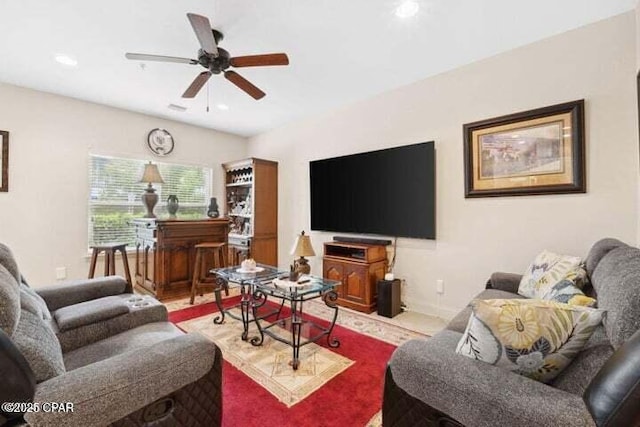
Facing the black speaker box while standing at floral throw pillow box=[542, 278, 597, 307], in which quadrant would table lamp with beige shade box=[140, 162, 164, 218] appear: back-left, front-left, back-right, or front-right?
front-left

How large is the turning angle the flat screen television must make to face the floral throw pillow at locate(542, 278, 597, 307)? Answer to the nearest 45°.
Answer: approximately 90° to its left

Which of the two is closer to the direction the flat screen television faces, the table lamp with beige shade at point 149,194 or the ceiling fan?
the ceiling fan

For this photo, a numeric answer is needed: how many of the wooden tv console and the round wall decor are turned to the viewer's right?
0

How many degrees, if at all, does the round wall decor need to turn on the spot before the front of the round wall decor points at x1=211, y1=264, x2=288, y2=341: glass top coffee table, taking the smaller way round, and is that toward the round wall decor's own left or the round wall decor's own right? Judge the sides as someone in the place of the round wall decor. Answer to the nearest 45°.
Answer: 0° — it already faces it

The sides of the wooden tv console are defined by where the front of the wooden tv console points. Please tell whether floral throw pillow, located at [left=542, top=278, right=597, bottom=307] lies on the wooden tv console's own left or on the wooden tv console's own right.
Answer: on the wooden tv console's own left

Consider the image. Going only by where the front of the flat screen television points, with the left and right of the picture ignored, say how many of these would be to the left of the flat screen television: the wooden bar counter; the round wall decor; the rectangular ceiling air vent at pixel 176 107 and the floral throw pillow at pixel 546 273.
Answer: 1

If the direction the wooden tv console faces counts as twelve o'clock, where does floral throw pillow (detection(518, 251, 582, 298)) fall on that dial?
The floral throw pillow is roughly at 9 o'clock from the wooden tv console.

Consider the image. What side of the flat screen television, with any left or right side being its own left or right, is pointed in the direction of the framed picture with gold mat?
left

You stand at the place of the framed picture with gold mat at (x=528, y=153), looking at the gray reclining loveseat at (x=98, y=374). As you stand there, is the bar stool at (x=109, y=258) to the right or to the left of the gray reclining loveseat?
right

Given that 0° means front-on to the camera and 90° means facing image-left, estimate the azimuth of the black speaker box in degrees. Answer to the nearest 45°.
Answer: approximately 45°

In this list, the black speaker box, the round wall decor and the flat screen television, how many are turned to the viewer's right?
0

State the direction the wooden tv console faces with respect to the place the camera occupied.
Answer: facing the viewer and to the left of the viewer

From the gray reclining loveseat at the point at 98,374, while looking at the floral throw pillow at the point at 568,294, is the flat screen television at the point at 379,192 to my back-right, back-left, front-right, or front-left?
front-left

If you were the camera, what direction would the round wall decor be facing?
facing the viewer

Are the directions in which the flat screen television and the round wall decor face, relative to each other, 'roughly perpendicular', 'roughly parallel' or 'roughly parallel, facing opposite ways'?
roughly perpendicular

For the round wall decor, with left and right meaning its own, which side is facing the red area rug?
front
